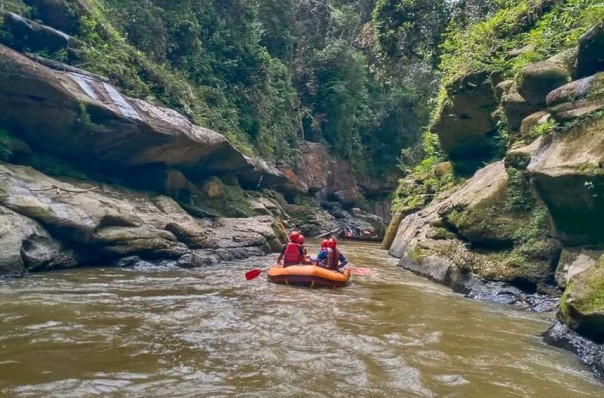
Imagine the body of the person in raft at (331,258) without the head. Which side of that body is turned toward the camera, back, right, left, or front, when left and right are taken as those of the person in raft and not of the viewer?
back

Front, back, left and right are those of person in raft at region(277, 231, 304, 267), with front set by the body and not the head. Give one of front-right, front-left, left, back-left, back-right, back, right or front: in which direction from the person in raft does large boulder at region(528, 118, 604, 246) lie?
back-right

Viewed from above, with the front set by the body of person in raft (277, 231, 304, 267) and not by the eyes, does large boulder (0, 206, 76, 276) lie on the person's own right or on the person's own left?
on the person's own left

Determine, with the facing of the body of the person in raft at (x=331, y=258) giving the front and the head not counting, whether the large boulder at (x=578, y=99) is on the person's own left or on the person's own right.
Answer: on the person's own right

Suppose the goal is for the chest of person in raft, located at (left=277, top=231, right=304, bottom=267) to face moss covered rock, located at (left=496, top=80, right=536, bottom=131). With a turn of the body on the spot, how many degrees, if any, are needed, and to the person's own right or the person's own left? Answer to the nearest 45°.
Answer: approximately 90° to the person's own right

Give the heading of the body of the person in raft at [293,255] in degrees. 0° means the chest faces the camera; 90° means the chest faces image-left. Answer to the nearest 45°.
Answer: approximately 180°

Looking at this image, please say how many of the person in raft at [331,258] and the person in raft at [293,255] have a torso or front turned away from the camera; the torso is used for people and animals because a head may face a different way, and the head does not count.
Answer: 2

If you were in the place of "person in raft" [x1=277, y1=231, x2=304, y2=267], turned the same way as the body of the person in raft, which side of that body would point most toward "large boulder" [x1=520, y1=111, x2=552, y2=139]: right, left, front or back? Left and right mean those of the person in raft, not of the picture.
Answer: right

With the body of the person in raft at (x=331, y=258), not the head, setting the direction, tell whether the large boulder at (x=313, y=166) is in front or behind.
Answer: in front

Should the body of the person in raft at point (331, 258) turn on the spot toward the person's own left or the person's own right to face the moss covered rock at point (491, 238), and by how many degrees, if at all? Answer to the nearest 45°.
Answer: approximately 90° to the person's own right
